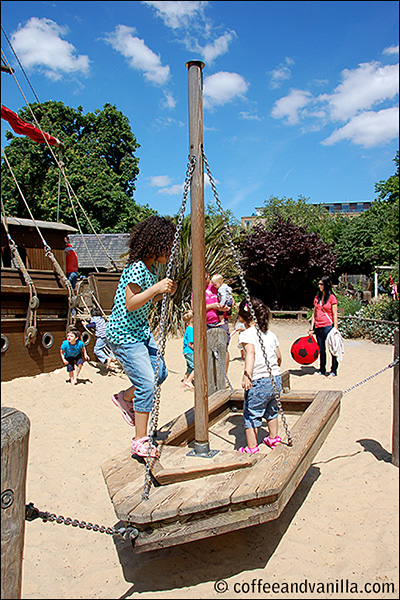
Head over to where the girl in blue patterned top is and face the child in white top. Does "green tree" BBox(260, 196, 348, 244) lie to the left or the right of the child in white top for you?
left

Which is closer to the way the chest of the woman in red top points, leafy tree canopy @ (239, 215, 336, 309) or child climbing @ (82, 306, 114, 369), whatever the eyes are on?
the child climbing

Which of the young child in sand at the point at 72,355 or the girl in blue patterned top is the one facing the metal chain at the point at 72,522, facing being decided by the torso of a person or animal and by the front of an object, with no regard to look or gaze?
the young child in sand

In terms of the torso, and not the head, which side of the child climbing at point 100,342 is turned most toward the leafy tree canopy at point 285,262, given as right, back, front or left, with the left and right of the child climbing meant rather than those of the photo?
right

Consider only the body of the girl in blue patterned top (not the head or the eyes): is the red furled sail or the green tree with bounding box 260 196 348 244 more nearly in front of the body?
the green tree

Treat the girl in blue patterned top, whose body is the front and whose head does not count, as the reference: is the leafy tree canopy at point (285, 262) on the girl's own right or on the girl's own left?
on the girl's own left

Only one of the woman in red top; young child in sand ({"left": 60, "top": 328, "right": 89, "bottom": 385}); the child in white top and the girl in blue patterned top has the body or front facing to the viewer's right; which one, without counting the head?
the girl in blue patterned top

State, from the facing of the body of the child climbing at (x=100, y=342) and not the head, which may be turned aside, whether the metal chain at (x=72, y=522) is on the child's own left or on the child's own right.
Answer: on the child's own left

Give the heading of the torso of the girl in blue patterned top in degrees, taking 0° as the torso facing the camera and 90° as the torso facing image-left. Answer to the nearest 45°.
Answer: approximately 270°

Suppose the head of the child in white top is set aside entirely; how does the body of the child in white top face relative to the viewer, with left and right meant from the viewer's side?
facing away from the viewer and to the left of the viewer

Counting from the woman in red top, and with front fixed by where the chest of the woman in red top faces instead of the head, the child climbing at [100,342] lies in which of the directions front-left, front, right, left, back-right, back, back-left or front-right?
front-right

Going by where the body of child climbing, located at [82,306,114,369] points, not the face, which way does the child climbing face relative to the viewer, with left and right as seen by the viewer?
facing away from the viewer and to the left of the viewer

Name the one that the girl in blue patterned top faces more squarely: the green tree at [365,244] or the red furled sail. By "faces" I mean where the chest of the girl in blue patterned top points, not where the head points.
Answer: the green tree

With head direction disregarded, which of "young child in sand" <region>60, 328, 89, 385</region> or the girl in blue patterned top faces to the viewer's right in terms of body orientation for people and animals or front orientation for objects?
the girl in blue patterned top
